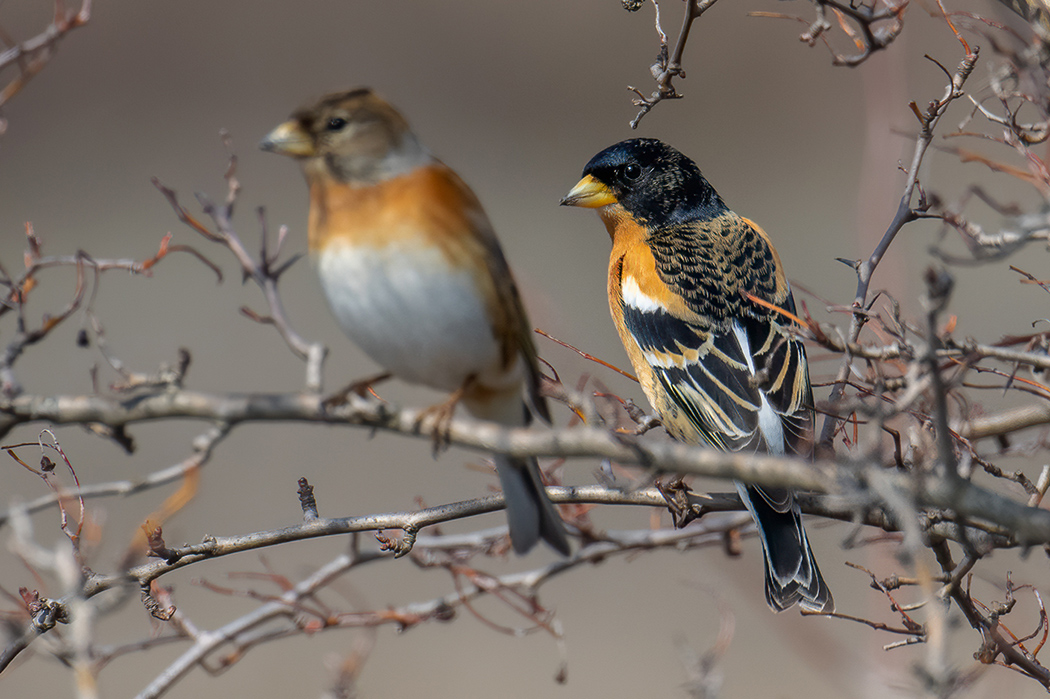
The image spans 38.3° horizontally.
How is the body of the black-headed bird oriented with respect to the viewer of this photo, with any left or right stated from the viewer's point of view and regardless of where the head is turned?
facing away from the viewer and to the left of the viewer

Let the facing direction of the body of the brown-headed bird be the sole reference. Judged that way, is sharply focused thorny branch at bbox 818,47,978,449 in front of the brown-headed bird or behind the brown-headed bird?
behind

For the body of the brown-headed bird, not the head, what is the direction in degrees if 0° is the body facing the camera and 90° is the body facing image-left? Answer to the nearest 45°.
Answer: approximately 45°

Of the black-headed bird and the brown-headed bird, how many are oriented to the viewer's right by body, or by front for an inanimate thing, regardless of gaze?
0

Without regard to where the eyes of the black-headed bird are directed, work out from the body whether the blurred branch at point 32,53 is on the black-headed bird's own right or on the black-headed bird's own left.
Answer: on the black-headed bird's own left

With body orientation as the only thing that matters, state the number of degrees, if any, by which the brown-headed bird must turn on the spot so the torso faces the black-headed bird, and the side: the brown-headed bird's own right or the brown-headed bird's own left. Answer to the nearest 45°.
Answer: approximately 180°

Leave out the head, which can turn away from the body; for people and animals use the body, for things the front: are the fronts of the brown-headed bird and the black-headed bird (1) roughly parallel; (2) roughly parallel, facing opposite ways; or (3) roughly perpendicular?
roughly perpendicular
